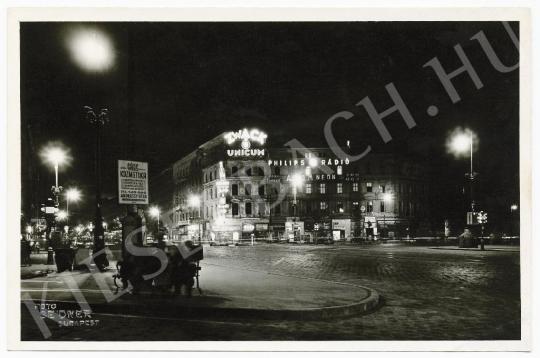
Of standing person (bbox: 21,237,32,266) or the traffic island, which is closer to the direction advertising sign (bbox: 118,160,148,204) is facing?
the traffic island

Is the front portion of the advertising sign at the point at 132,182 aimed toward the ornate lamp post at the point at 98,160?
no

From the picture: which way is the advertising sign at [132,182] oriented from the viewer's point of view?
toward the camera

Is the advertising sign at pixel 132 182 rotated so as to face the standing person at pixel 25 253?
no
